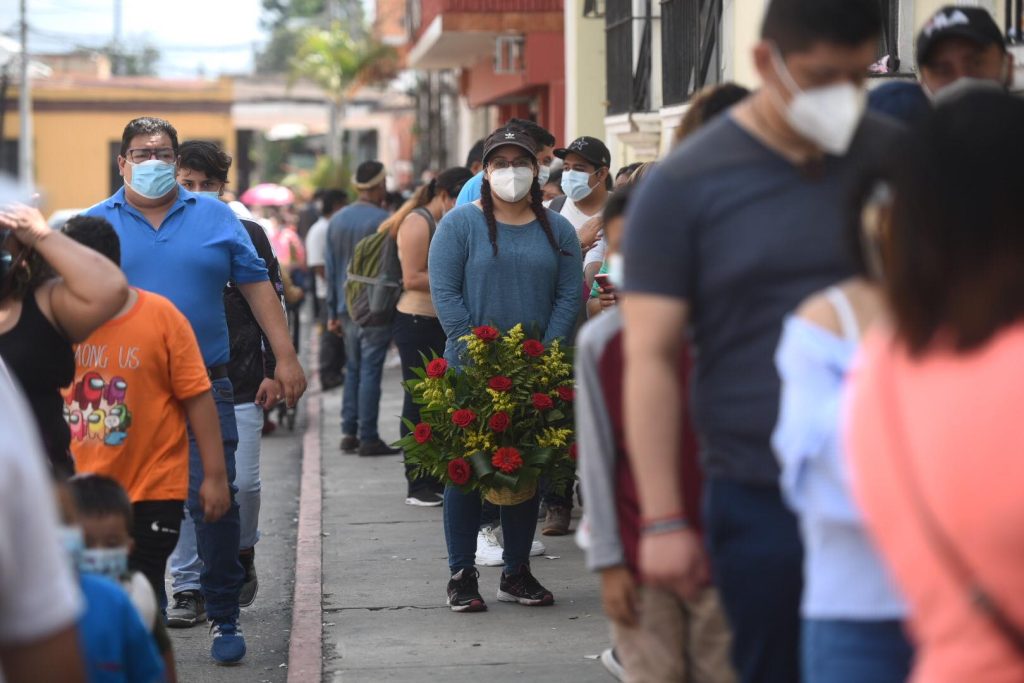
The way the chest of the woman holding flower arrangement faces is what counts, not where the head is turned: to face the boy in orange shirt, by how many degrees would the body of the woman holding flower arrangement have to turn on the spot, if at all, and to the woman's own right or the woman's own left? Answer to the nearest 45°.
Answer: approximately 45° to the woman's own right

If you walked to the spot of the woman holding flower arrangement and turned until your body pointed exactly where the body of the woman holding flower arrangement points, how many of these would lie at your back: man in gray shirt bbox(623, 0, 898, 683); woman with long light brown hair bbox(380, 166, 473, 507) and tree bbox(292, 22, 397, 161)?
2

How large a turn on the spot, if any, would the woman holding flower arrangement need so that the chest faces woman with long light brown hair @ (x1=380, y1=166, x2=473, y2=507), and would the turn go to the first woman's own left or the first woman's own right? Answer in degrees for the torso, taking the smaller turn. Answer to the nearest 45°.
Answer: approximately 180°

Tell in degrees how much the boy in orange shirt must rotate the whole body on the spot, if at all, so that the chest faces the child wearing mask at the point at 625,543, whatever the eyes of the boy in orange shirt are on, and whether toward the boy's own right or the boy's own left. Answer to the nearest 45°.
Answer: approximately 90° to the boy's own left

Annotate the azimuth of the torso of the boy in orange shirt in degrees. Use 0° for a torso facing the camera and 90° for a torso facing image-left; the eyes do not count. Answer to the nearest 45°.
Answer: approximately 45°

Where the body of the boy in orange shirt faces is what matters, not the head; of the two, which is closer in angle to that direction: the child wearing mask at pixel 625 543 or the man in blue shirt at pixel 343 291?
the child wearing mask

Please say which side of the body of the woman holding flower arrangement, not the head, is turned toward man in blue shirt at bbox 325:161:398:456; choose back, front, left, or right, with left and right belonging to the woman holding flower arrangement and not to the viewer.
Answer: back
